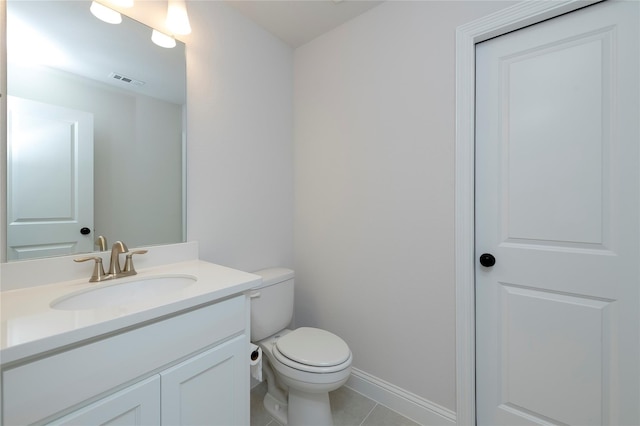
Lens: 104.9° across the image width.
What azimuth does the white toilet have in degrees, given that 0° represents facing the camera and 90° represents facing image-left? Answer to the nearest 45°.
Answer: approximately 315°

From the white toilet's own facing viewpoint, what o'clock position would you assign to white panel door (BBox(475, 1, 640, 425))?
The white panel door is roughly at 11 o'clock from the white toilet.

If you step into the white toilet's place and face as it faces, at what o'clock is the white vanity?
The white vanity is roughly at 3 o'clock from the white toilet.
